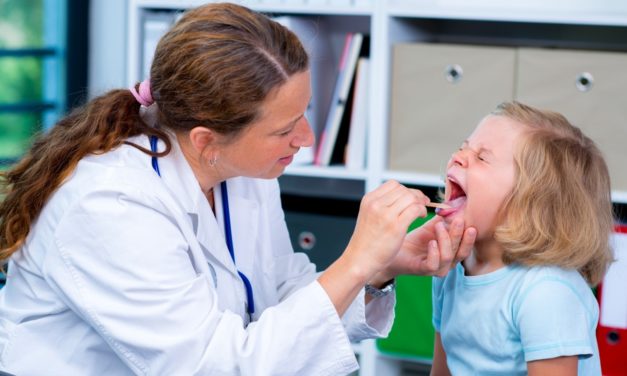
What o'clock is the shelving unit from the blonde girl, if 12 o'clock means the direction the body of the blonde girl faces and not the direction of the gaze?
The shelving unit is roughly at 4 o'clock from the blonde girl.

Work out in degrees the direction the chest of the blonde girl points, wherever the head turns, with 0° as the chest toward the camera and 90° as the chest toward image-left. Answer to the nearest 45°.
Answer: approximately 45°

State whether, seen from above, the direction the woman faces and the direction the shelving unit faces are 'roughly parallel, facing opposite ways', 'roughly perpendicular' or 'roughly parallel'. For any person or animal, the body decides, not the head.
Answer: roughly perpendicular

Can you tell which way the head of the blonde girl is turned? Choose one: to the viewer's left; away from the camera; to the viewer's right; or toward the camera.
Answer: to the viewer's left

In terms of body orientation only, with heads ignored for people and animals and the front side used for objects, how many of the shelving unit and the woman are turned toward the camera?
1

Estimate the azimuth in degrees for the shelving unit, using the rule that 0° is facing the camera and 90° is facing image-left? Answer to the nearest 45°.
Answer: approximately 0°

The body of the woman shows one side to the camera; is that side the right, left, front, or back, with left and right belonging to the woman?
right

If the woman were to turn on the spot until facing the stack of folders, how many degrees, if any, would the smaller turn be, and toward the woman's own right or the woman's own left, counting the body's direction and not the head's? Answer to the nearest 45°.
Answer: approximately 90° to the woman's own left

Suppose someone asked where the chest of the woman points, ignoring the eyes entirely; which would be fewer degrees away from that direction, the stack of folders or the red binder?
the red binder

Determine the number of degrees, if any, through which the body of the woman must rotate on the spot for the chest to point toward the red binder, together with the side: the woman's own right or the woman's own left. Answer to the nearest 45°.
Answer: approximately 45° to the woman's own left
